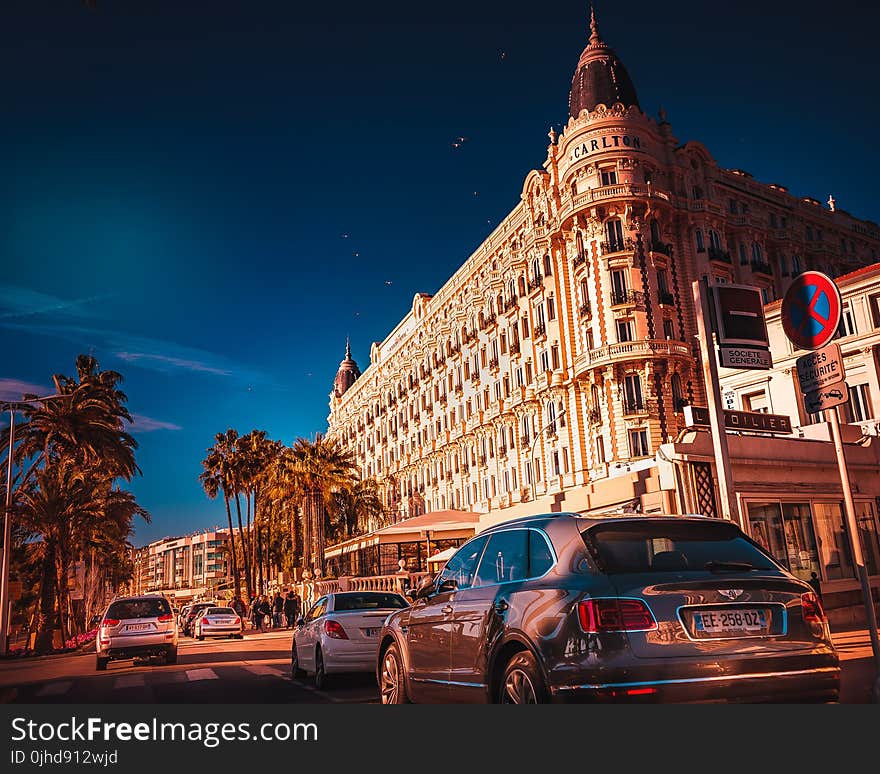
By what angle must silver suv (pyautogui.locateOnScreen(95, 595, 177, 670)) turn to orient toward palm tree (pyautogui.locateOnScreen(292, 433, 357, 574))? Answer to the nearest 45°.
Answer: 0° — it already faces it

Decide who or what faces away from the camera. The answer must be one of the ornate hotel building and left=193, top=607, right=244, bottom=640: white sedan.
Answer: the white sedan

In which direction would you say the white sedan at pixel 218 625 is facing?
away from the camera

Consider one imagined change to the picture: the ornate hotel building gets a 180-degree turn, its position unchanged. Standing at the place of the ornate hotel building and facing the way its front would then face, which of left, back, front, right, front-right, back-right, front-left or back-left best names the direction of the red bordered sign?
back-right

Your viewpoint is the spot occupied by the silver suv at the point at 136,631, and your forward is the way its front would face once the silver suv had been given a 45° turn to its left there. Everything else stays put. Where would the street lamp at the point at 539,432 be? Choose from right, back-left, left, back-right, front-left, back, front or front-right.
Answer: right

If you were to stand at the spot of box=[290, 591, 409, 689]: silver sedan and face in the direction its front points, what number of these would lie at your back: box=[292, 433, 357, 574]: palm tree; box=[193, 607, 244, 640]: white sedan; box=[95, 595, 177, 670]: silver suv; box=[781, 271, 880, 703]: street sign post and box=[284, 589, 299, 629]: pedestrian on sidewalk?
1

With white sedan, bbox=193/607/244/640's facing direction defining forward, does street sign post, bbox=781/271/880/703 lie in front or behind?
behind

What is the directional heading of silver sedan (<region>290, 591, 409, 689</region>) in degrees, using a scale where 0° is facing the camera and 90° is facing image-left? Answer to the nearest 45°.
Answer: approximately 135°

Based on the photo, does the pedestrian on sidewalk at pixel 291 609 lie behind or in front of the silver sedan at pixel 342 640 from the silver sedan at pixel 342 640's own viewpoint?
in front

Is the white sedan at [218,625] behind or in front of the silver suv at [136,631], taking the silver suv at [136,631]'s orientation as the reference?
in front

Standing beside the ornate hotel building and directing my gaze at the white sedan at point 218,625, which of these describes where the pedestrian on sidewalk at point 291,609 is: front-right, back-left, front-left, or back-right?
front-right

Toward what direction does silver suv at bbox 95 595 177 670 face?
away from the camera

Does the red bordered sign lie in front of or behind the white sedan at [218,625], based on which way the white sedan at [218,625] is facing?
behind

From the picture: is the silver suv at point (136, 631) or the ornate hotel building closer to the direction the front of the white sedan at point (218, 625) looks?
the ornate hotel building

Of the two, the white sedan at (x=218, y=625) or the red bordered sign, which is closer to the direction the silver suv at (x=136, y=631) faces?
the white sedan

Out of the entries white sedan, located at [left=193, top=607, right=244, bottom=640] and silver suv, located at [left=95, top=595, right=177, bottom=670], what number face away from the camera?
2

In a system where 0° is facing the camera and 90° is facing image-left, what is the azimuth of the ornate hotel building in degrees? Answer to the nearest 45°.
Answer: approximately 45°

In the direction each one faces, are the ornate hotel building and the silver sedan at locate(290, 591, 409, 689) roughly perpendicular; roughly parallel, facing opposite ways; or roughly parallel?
roughly perpendicular

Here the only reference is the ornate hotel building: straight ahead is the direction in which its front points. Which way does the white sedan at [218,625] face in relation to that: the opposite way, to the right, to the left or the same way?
to the right

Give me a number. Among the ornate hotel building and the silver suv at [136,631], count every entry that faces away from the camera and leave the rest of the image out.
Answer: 1

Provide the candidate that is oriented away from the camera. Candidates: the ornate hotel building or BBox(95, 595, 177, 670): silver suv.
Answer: the silver suv

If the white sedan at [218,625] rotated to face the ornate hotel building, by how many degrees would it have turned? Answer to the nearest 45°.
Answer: approximately 90° to its right

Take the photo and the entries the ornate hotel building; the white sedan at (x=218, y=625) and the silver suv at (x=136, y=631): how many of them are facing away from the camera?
2

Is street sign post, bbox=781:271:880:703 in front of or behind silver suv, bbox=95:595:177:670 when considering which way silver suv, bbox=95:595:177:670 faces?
behind
